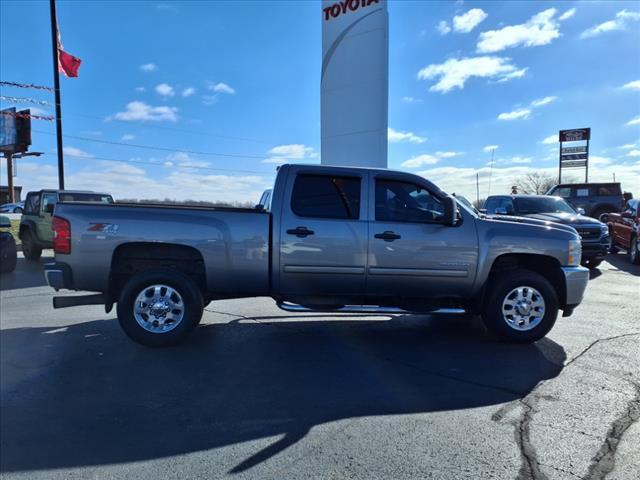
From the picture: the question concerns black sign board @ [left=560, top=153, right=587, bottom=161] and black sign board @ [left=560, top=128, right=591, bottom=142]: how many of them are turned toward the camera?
2

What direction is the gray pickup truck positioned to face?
to the viewer's right

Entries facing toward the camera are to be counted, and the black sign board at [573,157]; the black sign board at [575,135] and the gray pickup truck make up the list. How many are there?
2

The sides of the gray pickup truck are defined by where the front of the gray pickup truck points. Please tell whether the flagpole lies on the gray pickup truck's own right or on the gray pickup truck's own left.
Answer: on the gray pickup truck's own left

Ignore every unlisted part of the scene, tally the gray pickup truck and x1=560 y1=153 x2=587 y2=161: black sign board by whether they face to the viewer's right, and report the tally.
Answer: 1

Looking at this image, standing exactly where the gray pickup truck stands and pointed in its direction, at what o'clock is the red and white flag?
The red and white flag is roughly at 8 o'clock from the gray pickup truck.

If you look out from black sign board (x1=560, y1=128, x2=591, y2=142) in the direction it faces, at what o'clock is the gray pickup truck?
The gray pickup truck is roughly at 12 o'clock from the black sign board.
